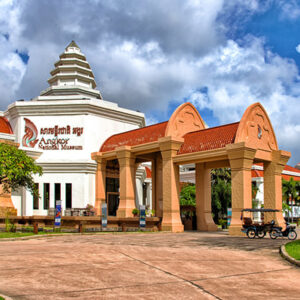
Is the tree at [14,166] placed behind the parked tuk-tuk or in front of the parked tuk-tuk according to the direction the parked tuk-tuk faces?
behind

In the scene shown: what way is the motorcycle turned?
to the viewer's right

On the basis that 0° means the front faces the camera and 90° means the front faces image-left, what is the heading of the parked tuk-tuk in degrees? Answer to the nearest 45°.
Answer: approximately 270°
